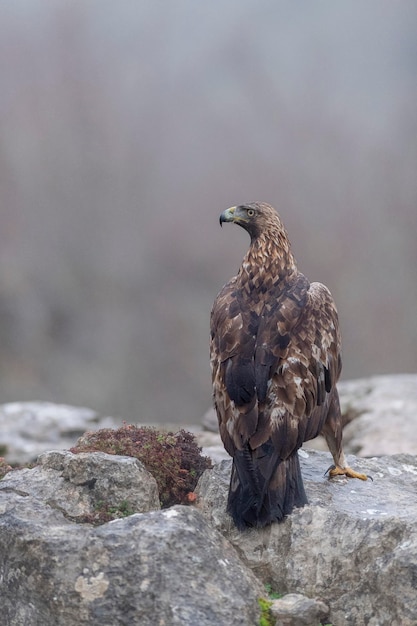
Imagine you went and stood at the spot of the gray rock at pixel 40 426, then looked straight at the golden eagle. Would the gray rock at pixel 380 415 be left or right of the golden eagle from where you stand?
left

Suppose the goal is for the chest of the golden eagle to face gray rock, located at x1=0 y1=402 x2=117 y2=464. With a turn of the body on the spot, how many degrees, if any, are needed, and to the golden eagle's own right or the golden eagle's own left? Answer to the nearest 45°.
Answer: approximately 45° to the golden eagle's own left

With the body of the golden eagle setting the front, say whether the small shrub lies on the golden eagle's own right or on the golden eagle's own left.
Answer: on the golden eagle's own left

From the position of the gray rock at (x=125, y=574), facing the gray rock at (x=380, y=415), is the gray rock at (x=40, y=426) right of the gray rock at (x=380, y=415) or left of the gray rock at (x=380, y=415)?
left

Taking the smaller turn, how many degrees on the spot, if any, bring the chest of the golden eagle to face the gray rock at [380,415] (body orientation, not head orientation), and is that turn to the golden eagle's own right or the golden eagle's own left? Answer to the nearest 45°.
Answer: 0° — it already faces it

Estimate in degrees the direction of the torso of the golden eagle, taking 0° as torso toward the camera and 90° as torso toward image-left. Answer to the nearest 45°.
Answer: approximately 180°
